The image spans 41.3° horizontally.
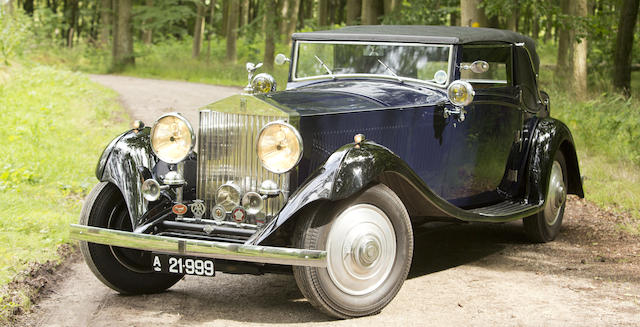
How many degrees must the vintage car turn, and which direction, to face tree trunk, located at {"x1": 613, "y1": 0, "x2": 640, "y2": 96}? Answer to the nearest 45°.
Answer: approximately 180°

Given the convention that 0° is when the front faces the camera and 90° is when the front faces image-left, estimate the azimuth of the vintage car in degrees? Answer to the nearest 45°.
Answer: approximately 45°
